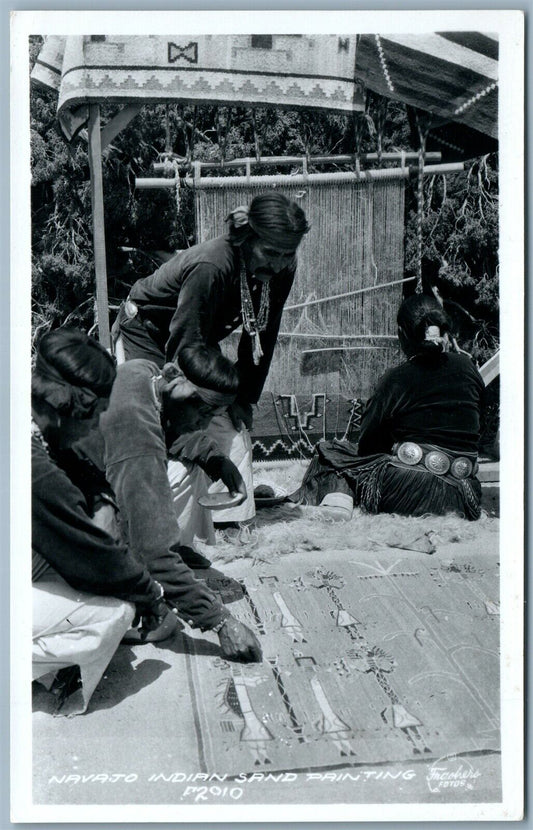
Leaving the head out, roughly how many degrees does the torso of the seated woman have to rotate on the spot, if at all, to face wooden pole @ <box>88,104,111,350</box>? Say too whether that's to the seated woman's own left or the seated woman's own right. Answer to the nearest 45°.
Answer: approximately 90° to the seated woman's own left

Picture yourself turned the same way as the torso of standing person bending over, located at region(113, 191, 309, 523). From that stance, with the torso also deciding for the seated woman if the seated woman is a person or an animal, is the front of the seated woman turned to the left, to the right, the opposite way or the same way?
the opposite way

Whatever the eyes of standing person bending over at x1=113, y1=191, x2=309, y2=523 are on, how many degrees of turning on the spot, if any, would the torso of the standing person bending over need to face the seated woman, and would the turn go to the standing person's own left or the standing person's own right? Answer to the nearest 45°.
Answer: approximately 90° to the standing person's own left

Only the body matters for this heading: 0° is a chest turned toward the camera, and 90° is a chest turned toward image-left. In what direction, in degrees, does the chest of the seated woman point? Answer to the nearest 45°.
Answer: approximately 135°

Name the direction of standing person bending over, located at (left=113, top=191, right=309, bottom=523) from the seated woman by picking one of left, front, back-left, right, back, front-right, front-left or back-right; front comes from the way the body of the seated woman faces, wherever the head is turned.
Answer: left

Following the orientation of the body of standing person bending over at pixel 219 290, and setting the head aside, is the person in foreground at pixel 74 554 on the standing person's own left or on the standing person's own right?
on the standing person's own right

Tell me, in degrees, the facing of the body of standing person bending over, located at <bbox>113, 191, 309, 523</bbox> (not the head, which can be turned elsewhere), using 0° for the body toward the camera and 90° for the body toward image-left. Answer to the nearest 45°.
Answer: approximately 315°
